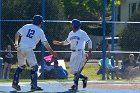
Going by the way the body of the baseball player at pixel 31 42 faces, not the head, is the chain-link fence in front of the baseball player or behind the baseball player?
in front

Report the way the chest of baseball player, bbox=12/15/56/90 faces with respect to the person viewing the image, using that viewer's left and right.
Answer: facing away from the viewer and to the right of the viewer
